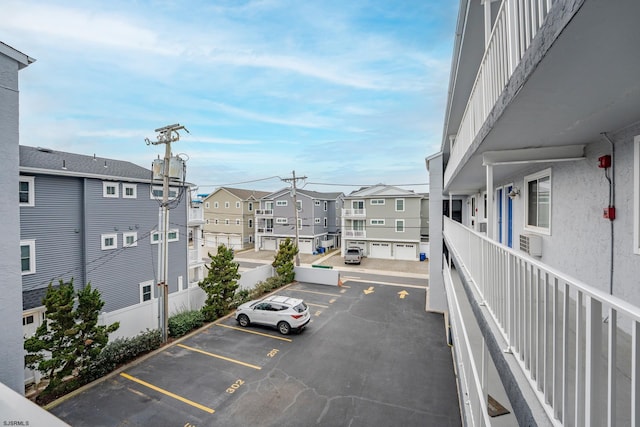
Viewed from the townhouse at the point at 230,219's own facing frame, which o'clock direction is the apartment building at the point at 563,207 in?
the apartment building at the point at 563,207 is roughly at 12 o'clock from the townhouse at the point at 230,219.

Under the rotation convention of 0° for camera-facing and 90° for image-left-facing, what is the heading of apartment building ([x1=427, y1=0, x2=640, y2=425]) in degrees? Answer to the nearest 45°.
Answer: approximately 90°

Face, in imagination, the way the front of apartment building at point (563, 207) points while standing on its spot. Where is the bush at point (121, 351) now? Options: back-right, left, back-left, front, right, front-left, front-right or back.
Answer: front

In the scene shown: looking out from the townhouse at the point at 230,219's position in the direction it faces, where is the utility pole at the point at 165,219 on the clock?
The utility pole is roughly at 12 o'clock from the townhouse.

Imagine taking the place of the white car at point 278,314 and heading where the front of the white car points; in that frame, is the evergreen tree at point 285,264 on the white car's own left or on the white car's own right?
on the white car's own right

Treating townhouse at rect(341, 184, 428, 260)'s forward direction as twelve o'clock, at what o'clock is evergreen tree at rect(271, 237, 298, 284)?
The evergreen tree is roughly at 1 o'clock from the townhouse.

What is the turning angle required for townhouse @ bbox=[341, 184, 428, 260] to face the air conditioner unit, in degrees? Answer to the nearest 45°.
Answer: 0° — it already faces it

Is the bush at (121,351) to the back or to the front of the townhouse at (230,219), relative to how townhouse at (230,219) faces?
to the front

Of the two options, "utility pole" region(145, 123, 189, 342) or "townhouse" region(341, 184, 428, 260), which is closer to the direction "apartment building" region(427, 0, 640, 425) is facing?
the utility pole

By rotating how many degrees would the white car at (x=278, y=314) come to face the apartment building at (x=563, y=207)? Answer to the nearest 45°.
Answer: approximately 135° to its left

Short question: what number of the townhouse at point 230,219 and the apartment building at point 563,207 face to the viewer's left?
1

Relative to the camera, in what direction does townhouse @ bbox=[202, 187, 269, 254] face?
facing the viewer
